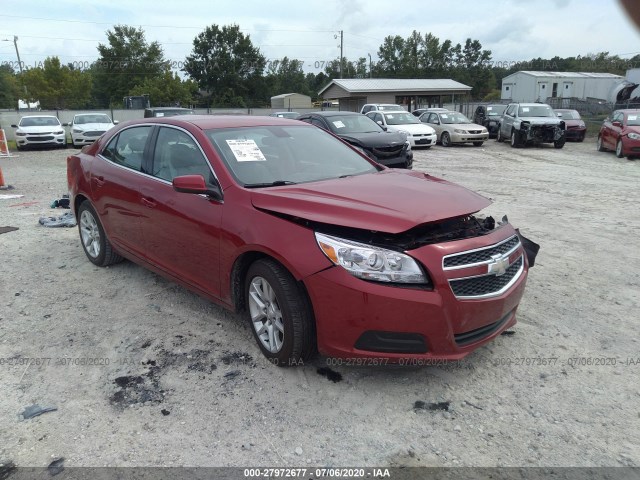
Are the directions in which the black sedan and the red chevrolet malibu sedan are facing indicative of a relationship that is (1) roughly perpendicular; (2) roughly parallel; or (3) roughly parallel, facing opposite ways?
roughly parallel

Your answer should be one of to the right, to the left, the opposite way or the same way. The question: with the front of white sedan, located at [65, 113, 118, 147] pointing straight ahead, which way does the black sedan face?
the same way

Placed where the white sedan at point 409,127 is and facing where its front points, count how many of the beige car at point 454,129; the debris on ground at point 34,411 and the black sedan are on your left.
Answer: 1

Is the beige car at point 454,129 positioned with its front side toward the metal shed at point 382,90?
no

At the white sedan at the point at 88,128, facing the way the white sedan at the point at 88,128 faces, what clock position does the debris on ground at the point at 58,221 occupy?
The debris on ground is roughly at 12 o'clock from the white sedan.

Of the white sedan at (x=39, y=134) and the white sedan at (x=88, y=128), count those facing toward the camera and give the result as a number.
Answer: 2

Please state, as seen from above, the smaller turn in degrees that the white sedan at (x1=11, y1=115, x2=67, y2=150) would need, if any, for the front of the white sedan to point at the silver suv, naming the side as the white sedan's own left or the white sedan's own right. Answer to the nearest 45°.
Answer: approximately 45° to the white sedan's own left

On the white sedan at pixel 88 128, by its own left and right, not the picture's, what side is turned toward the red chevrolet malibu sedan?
front

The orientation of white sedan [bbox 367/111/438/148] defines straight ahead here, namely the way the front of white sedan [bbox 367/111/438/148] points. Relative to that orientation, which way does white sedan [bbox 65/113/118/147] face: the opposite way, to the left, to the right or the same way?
the same way

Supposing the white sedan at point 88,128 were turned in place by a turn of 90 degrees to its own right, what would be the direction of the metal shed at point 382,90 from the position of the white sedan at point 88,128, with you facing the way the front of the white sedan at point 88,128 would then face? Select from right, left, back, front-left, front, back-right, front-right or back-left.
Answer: back-right

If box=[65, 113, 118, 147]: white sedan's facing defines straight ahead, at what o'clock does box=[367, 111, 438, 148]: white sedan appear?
box=[367, 111, 438, 148]: white sedan is roughly at 10 o'clock from box=[65, 113, 118, 147]: white sedan.

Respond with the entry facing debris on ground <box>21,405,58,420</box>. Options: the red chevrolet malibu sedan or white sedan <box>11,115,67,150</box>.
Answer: the white sedan

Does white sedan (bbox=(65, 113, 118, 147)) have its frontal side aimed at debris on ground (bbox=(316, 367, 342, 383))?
yes

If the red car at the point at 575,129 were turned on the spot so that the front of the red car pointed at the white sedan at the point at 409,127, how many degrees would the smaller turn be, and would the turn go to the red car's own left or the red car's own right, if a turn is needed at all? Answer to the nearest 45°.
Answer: approximately 90° to the red car's own right

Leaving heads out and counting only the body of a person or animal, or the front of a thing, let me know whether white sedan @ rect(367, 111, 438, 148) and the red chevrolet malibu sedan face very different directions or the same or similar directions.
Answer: same or similar directions

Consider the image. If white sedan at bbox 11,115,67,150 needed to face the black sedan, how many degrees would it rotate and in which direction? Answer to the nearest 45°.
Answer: approximately 45° to its left

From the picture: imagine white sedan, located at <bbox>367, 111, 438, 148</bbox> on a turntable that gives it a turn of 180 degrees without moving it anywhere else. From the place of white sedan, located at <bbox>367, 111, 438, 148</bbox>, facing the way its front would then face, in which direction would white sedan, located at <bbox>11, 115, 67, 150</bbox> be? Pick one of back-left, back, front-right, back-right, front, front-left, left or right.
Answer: front-left

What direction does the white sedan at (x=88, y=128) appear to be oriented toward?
toward the camera

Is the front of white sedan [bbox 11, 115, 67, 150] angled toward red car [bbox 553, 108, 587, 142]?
no

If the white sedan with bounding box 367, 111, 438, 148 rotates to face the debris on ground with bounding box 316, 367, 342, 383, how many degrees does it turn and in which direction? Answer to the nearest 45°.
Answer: approximately 45° to its right

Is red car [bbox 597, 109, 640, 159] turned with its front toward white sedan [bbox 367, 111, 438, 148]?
no

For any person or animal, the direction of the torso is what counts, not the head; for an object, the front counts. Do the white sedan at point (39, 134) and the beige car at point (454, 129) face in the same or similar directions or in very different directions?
same or similar directions

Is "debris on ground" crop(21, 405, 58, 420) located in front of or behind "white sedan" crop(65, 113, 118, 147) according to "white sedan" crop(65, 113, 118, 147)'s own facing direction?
in front
